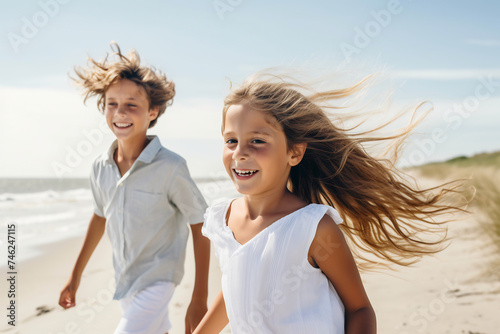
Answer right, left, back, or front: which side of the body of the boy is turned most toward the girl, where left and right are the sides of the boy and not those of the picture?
left

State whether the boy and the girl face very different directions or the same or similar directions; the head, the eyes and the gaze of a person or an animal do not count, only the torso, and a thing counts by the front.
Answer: same or similar directions

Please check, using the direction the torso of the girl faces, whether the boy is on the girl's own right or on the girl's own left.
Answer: on the girl's own right

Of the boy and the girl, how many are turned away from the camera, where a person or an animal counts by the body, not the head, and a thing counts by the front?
0

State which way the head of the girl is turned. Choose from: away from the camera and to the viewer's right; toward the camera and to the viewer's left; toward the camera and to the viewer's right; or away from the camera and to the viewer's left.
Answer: toward the camera and to the viewer's left

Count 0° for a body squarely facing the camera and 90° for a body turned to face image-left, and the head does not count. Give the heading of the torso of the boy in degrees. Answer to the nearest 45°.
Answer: approximately 45°

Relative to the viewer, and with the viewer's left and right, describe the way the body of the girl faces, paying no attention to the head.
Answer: facing the viewer and to the left of the viewer
